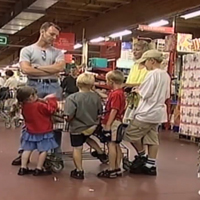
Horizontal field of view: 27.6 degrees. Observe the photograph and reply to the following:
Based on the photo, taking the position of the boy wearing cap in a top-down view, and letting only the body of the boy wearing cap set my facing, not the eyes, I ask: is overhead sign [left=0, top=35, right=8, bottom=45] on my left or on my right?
on my right

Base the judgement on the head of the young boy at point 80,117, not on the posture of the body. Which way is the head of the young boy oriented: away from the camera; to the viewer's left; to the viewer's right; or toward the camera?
away from the camera

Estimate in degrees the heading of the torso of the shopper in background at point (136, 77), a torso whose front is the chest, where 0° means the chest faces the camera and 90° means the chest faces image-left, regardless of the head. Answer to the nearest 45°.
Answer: approximately 45°

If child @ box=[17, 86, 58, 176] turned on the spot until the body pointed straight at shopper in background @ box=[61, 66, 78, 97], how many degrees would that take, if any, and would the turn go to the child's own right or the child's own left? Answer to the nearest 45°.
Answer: approximately 45° to the child's own left

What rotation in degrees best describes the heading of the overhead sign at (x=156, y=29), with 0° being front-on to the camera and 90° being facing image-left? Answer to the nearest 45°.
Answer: approximately 0°

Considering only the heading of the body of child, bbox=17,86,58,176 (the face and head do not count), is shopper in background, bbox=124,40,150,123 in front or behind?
in front

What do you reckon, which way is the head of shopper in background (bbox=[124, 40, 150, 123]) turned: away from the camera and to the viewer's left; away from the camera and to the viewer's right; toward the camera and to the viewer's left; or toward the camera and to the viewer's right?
toward the camera and to the viewer's left

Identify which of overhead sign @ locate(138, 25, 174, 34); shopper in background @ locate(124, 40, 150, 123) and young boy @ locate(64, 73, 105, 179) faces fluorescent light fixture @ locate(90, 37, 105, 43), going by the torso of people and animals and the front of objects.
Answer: the young boy

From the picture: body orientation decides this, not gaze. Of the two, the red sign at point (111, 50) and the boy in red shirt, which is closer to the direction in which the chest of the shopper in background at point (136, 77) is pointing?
the boy in red shirt
